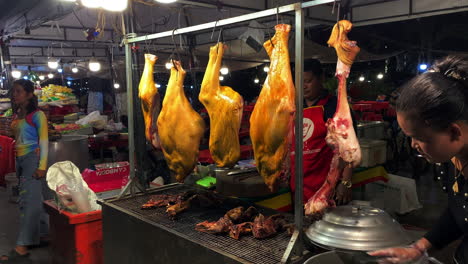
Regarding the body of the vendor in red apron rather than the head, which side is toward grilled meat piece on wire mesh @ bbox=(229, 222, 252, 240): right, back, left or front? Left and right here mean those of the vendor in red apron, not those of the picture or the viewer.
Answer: front

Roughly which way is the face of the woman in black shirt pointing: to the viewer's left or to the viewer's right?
to the viewer's left

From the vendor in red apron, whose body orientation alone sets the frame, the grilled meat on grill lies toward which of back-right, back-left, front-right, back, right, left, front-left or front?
front

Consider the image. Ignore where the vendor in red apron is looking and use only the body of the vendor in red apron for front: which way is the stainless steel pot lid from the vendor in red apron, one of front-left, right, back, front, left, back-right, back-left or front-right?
front-left

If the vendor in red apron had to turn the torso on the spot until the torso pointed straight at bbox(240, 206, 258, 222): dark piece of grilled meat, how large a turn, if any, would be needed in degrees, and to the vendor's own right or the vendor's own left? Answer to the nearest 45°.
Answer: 0° — they already face it

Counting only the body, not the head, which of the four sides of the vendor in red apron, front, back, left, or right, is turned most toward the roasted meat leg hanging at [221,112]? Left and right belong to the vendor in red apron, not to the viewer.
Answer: front

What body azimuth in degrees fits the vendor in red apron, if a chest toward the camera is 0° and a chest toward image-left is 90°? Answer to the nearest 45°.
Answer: approximately 45°

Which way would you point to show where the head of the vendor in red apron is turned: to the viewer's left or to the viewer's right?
to the viewer's left

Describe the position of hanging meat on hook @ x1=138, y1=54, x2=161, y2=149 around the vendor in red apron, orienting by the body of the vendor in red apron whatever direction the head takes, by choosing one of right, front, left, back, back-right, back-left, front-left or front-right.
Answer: front-right

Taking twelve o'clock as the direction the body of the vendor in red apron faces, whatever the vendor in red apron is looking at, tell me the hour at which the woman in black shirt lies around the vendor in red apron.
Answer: The woman in black shirt is roughly at 10 o'clock from the vendor in red apron.

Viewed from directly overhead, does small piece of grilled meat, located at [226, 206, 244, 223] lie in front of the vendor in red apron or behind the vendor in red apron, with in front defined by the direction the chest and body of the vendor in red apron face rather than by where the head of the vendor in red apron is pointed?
in front

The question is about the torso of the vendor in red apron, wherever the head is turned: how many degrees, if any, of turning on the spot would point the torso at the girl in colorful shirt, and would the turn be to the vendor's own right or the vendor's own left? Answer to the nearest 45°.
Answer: approximately 45° to the vendor's own right

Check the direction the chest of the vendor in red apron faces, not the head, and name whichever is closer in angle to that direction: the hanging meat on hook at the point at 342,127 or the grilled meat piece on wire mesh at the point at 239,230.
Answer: the grilled meat piece on wire mesh

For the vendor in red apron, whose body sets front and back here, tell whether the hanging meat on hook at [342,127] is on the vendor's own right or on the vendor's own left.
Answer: on the vendor's own left
